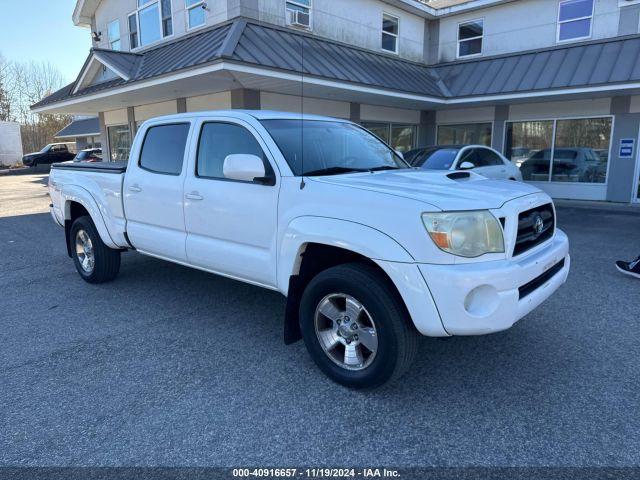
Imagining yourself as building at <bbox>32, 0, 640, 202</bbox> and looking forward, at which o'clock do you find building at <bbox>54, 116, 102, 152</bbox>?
building at <bbox>54, 116, 102, 152</bbox> is roughly at 3 o'clock from building at <bbox>32, 0, 640, 202</bbox>.

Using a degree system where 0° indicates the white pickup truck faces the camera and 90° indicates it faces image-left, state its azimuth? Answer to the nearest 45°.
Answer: approximately 315°

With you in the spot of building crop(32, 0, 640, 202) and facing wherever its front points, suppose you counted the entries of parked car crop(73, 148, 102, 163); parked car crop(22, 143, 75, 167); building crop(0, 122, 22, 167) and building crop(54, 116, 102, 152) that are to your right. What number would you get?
4

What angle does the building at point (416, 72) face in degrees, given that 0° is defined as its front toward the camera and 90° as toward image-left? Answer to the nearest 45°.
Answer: approximately 45°

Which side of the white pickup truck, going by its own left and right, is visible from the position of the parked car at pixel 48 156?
back

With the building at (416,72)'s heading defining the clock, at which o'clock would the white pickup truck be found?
The white pickup truck is roughly at 11 o'clock from the building.

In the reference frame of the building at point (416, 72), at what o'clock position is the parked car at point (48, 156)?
The parked car is roughly at 3 o'clock from the building.
